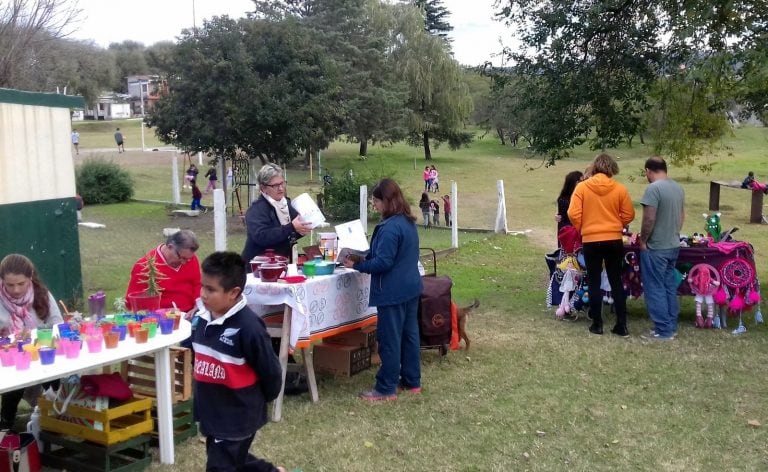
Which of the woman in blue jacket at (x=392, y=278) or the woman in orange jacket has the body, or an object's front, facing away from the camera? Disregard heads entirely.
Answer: the woman in orange jacket

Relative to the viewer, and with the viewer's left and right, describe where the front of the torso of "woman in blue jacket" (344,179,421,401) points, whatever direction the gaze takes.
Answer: facing to the left of the viewer

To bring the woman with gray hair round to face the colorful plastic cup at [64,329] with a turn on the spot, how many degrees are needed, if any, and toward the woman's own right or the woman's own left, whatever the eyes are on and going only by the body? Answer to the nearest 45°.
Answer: approximately 90° to the woman's own right

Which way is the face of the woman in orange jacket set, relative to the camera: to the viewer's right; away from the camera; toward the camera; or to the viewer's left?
away from the camera

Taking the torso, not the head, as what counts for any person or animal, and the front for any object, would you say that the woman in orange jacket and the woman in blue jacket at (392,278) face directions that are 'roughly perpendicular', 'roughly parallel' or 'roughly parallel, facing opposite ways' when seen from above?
roughly perpendicular

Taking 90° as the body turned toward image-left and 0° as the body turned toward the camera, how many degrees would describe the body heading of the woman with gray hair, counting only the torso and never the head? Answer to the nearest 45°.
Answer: approximately 315°

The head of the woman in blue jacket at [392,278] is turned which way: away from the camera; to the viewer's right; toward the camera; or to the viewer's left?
to the viewer's left

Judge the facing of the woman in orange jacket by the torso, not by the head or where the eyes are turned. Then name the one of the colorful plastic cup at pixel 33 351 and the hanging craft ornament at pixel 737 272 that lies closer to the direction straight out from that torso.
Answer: the hanging craft ornament

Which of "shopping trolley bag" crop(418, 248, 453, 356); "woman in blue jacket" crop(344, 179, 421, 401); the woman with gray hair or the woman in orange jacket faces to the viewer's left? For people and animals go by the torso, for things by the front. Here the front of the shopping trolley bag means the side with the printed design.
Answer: the woman in blue jacket

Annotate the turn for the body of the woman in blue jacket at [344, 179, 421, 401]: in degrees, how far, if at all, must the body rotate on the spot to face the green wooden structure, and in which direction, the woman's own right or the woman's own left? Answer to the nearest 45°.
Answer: approximately 45° to the woman's own right

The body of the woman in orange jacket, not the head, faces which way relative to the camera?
away from the camera

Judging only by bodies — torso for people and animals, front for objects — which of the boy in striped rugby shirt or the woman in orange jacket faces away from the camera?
the woman in orange jacket
